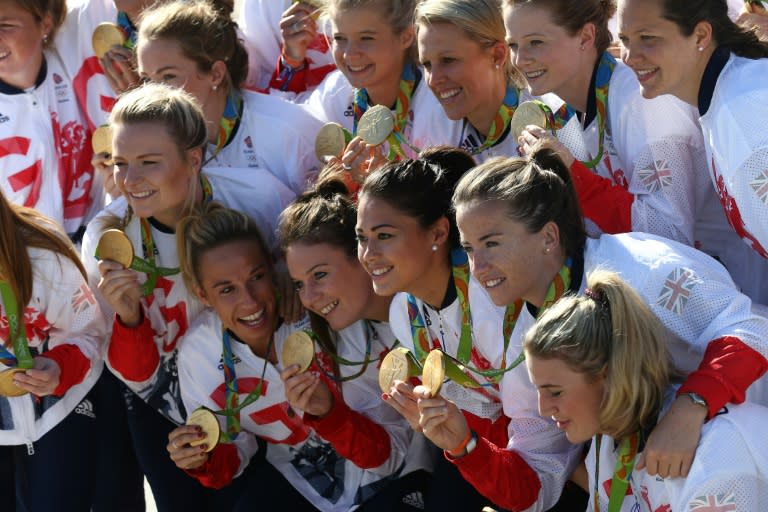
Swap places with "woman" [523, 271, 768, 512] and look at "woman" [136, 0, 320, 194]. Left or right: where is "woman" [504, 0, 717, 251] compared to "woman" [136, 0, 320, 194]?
right

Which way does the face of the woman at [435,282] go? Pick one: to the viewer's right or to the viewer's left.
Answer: to the viewer's left

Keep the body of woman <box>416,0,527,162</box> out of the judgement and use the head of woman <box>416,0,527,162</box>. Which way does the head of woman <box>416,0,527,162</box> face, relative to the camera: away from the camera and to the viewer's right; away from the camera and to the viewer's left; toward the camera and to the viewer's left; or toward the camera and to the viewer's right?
toward the camera and to the viewer's left

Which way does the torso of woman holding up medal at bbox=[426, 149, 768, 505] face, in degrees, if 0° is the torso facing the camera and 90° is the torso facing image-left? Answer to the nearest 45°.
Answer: approximately 45°

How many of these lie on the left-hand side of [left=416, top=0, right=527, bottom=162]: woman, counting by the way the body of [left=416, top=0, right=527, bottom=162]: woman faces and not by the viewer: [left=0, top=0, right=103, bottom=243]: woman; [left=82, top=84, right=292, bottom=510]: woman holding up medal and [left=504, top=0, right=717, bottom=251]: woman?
1

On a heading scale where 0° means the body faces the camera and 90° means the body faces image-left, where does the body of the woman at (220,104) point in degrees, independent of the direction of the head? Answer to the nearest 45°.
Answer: approximately 45°

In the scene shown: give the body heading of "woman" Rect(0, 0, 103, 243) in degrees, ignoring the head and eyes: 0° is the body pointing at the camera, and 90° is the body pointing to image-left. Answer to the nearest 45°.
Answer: approximately 45°
